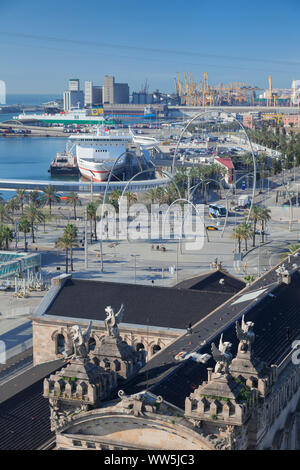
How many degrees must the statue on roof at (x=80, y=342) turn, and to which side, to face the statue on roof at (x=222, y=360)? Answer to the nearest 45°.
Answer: approximately 90° to its left

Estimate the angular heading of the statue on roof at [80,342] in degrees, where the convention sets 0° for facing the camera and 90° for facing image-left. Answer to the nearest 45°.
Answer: approximately 45°

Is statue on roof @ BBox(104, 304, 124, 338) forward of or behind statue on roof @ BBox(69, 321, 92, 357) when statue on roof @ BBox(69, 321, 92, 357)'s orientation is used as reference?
behind
